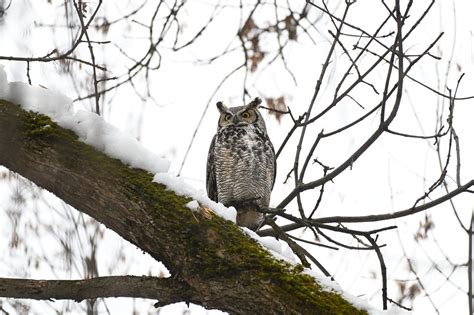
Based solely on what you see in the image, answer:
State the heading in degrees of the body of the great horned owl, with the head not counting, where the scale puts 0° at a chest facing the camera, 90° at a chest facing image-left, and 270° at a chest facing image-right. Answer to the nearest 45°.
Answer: approximately 0°

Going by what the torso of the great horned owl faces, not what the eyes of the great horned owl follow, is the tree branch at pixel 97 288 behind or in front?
in front
